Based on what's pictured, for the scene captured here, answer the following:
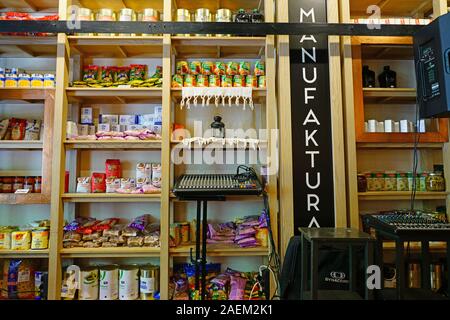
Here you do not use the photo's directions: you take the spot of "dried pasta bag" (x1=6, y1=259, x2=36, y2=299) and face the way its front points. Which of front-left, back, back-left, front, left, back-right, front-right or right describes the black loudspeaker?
front-left

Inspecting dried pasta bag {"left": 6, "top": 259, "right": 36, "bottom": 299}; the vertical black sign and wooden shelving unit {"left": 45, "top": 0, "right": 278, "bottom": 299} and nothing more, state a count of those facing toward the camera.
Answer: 3

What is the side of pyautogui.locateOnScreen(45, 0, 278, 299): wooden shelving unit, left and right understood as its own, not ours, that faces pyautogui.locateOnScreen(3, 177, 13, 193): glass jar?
right

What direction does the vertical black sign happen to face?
toward the camera

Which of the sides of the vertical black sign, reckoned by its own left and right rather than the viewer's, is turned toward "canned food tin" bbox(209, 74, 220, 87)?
right

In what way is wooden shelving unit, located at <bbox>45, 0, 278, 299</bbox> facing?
toward the camera

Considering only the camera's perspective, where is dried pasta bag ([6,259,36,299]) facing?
facing the viewer

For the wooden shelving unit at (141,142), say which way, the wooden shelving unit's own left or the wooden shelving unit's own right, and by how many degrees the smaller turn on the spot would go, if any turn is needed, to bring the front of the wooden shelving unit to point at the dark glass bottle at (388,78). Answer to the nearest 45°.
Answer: approximately 90° to the wooden shelving unit's own left
